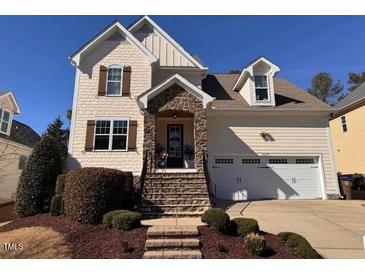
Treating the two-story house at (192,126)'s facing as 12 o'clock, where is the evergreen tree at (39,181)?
The evergreen tree is roughly at 2 o'clock from the two-story house.

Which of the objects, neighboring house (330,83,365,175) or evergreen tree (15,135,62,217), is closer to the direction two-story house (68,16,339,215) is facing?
the evergreen tree

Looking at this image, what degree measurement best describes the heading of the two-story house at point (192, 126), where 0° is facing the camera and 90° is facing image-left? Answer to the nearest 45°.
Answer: approximately 0°

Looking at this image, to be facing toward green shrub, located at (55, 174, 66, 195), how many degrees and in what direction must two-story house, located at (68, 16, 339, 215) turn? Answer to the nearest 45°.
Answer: approximately 45° to its right

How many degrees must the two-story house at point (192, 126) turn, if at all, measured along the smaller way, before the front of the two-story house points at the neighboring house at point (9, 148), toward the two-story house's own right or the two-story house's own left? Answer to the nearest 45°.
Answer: approximately 90° to the two-story house's own right

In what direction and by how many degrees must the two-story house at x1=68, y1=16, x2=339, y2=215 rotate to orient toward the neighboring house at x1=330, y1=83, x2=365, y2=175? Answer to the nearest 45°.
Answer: approximately 135° to its left
